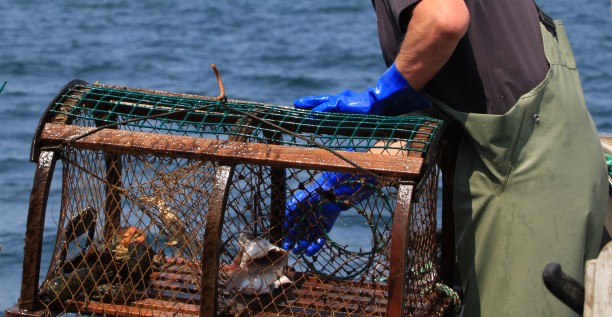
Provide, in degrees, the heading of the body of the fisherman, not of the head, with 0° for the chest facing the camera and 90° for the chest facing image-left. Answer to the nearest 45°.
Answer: approximately 90°

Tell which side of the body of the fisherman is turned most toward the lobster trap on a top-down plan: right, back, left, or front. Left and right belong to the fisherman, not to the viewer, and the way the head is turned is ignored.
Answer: front
